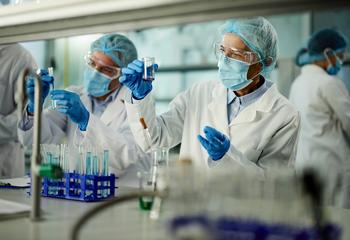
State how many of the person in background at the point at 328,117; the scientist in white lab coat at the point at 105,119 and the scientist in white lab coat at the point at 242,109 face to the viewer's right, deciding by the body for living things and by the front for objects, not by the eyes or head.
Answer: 1

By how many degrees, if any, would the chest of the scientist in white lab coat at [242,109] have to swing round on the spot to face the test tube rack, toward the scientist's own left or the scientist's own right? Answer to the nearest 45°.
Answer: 0° — they already face it

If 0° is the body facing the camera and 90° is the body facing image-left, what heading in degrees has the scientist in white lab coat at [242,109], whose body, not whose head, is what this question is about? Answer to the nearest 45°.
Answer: approximately 45°

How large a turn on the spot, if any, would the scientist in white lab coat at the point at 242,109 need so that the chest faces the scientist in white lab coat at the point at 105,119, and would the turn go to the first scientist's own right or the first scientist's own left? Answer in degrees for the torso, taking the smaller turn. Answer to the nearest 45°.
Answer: approximately 90° to the first scientist's own right

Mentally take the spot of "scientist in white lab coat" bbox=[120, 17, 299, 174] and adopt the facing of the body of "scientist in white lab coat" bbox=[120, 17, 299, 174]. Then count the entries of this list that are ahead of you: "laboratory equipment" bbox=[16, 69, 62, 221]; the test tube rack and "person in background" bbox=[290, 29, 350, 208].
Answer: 2

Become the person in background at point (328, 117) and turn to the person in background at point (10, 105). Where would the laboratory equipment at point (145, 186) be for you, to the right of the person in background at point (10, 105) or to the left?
left
